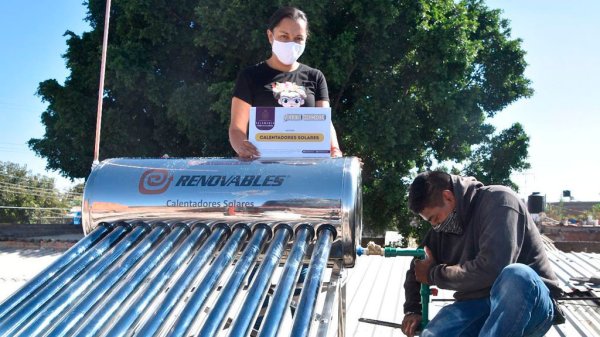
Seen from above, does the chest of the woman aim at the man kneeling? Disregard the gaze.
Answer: no

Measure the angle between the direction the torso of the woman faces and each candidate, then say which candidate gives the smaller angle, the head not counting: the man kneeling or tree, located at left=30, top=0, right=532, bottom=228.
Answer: the man kneeling

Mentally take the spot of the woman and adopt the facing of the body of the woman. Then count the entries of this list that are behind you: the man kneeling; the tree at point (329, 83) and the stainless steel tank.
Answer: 1

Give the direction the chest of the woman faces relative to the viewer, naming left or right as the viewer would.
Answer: facing the viewer

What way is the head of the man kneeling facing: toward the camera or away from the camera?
toward the camera

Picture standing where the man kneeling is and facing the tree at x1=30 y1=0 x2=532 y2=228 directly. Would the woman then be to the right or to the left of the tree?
left

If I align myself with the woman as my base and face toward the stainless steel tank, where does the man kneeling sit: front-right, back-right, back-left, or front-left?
front-left

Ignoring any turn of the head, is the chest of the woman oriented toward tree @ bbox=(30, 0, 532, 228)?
no

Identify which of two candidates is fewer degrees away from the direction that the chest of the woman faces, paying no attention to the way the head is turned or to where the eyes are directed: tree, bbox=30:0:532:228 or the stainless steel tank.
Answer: the stainless steel tank

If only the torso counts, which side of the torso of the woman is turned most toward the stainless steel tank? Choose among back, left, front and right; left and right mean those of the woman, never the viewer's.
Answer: front
